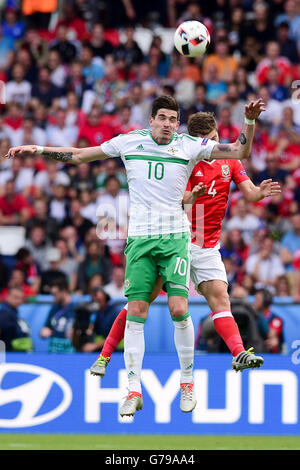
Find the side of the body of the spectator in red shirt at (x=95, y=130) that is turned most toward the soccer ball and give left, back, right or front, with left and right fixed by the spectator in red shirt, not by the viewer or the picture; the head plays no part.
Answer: front

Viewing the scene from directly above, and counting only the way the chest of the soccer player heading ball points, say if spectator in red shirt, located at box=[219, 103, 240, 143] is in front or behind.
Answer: behind

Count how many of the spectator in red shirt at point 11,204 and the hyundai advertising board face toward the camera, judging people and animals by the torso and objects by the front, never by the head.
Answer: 2

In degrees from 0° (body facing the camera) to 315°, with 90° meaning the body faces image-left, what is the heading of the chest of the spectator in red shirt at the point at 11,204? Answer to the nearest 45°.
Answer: approximately 0°

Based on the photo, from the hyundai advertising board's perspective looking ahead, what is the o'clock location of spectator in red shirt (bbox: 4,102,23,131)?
The spectator in red shirt is roughly at 5 o'clock from the hyundai advertising board.

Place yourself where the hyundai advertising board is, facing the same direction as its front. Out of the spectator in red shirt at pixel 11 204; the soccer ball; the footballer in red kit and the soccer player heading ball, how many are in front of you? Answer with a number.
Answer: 3

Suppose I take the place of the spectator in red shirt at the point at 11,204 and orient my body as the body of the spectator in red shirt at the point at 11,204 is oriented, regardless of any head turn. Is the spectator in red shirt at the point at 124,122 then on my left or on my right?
on my left

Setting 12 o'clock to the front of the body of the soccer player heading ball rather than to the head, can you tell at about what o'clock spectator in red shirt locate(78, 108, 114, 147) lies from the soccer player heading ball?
The spectator in red shirt is roughly at 6 o'clock from the soccer player heading ball.

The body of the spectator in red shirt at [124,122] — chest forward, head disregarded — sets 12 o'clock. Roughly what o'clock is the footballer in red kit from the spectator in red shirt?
The footballer in red kit is roughly at 12 o'clock from the spectator in red shirt.
